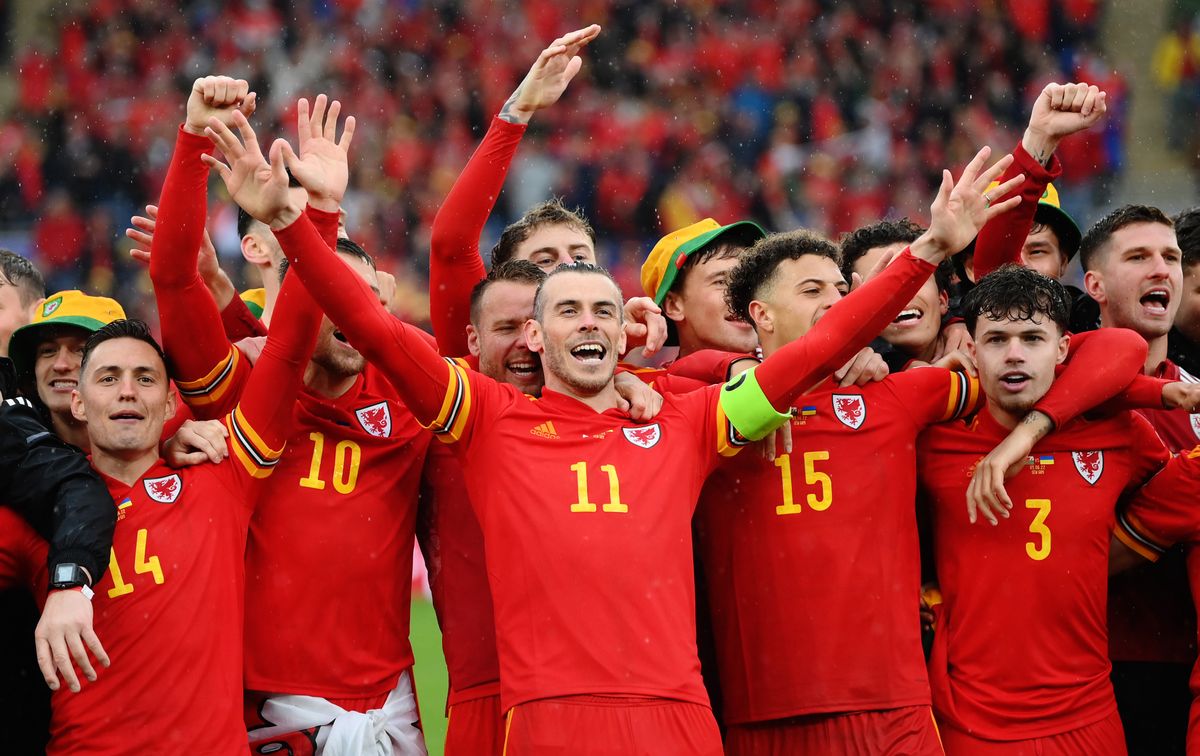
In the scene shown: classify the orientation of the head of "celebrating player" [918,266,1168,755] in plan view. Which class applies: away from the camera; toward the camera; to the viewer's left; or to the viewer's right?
toward the camera

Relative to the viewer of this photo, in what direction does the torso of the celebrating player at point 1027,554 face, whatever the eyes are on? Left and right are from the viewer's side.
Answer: facing the viewer
